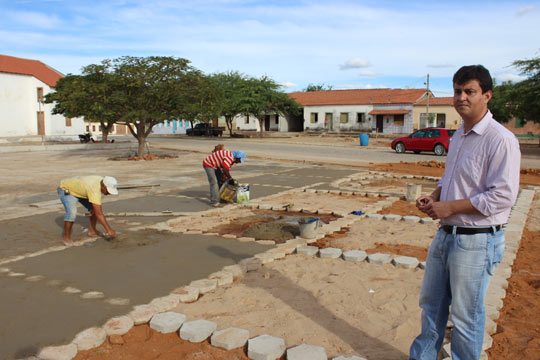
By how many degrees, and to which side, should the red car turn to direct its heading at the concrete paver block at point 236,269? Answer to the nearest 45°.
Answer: approximately 90° to its left

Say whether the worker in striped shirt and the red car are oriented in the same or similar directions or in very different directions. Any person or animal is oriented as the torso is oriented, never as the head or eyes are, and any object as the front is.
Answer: very different directions

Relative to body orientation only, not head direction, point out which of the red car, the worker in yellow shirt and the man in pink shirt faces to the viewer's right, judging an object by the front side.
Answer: the worker in yellow shirt

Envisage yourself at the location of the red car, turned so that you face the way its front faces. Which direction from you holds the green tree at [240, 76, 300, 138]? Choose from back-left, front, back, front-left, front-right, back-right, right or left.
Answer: front-right

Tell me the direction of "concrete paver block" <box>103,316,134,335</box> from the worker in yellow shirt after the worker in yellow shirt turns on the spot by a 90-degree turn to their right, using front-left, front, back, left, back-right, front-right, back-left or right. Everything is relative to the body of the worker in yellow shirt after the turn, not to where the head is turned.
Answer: front

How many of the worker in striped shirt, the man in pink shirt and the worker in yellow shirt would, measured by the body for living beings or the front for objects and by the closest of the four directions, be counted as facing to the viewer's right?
2

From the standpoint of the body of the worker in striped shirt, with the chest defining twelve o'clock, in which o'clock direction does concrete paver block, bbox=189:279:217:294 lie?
The concrete paver block is roughly at 3 o'clock from the worker in striped shirt.

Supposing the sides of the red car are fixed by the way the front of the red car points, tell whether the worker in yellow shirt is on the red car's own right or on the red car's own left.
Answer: on the red car's own left

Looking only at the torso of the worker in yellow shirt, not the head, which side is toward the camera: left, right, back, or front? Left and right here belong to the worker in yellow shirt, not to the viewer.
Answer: right

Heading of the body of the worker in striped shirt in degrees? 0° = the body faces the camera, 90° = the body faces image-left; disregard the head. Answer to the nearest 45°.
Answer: approximately 270°

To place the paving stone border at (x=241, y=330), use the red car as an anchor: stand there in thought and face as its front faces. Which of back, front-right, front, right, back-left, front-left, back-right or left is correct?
left

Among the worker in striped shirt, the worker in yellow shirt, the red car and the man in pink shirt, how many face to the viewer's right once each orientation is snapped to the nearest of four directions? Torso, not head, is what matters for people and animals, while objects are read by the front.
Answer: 2

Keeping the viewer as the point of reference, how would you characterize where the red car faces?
facing to the left of the viewer

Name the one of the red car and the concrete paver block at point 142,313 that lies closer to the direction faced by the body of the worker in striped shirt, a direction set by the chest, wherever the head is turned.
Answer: the red car

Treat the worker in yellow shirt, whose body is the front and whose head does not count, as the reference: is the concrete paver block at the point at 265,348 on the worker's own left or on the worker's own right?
on the worker's own right
